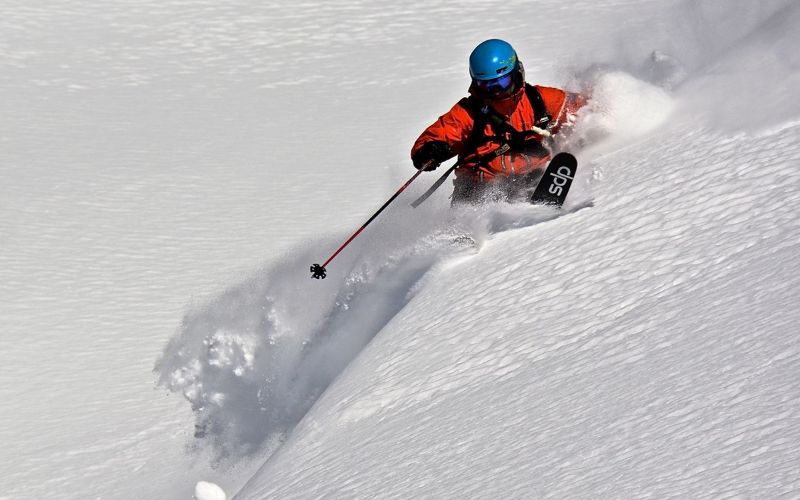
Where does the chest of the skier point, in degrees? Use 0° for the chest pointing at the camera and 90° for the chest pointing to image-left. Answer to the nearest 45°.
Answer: approximately 0°
